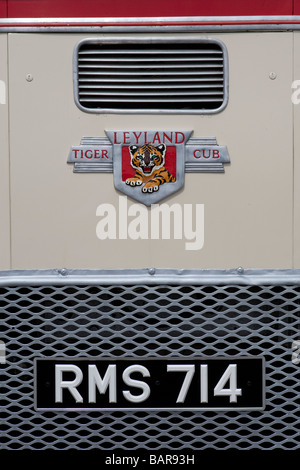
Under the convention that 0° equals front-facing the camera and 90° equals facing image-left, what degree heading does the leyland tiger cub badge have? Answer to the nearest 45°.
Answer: approximately 0°
